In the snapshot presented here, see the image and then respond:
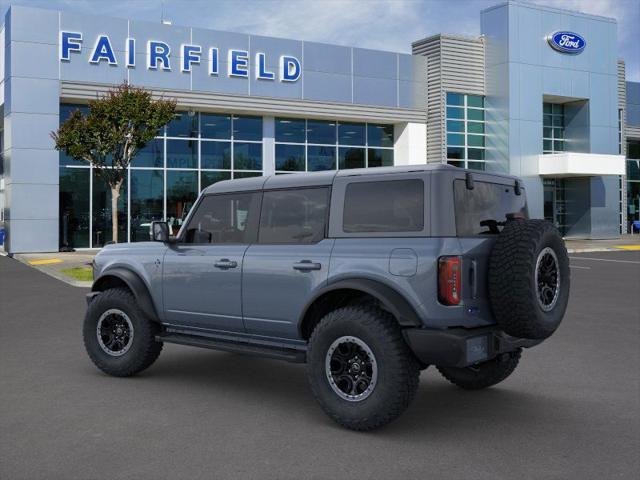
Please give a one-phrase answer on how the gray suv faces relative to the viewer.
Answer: facing away from the viewer and to the left of the viewer

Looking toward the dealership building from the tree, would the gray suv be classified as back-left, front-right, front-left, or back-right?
back-right

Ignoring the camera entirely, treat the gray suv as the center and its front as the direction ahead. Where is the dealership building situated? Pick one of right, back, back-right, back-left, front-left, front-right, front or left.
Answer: front-right

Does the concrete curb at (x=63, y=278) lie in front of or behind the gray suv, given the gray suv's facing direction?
in front

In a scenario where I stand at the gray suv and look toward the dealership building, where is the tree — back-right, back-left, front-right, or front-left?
front-left

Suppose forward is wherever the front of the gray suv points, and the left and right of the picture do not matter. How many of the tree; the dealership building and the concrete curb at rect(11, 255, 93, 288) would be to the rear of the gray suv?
0
